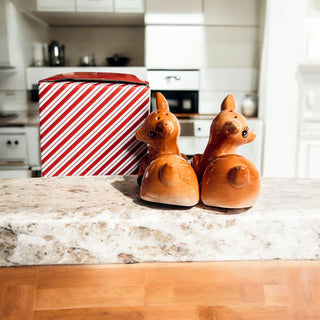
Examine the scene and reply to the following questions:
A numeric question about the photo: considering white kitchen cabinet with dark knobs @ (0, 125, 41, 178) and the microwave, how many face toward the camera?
2

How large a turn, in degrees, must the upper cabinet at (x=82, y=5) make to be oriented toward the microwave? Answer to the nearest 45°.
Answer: approximately 90° to its left

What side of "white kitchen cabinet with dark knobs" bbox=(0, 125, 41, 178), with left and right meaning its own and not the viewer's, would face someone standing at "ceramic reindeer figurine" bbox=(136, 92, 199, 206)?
front

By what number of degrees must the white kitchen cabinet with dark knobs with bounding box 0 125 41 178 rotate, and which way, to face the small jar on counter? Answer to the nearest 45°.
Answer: approximately 90° to its left

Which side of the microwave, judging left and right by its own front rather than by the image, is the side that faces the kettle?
right

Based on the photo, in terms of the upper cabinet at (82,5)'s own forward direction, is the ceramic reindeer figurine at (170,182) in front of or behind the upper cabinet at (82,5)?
in front
